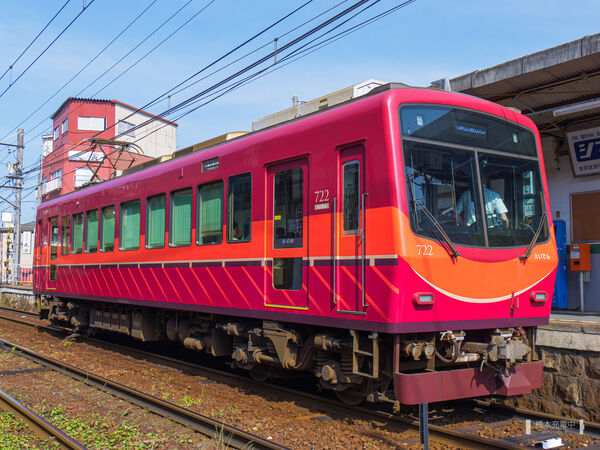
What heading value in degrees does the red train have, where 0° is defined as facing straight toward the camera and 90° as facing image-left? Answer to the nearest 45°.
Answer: approximately 315°

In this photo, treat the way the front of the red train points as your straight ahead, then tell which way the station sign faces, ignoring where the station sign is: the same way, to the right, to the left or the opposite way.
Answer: to the right

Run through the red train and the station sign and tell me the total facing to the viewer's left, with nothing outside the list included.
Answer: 0

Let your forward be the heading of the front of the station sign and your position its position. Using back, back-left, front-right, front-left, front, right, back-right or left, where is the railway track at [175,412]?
front-right

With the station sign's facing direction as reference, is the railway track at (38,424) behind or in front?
in front

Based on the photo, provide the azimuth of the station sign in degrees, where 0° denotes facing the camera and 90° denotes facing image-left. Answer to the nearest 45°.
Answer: approximately 0°

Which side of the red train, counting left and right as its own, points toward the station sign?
left

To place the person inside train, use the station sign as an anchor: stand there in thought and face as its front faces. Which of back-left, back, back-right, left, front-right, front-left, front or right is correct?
front-right
